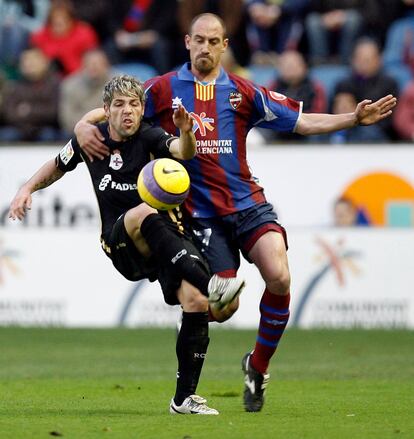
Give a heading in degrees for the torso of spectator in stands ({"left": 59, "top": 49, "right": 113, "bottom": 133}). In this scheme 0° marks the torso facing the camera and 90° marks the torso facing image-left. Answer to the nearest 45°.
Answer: approximately 0°

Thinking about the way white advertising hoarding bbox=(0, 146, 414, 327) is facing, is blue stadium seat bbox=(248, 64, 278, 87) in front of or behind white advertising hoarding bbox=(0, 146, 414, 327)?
behind

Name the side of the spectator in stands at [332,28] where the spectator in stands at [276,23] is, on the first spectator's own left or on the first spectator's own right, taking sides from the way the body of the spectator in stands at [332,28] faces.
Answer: on the first spectator's own right

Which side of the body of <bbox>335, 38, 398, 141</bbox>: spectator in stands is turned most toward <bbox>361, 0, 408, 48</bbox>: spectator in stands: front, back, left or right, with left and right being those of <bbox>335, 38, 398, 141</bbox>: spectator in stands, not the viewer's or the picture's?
back

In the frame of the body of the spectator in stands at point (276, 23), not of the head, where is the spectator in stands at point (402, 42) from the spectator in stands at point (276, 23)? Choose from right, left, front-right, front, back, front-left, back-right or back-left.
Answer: left
